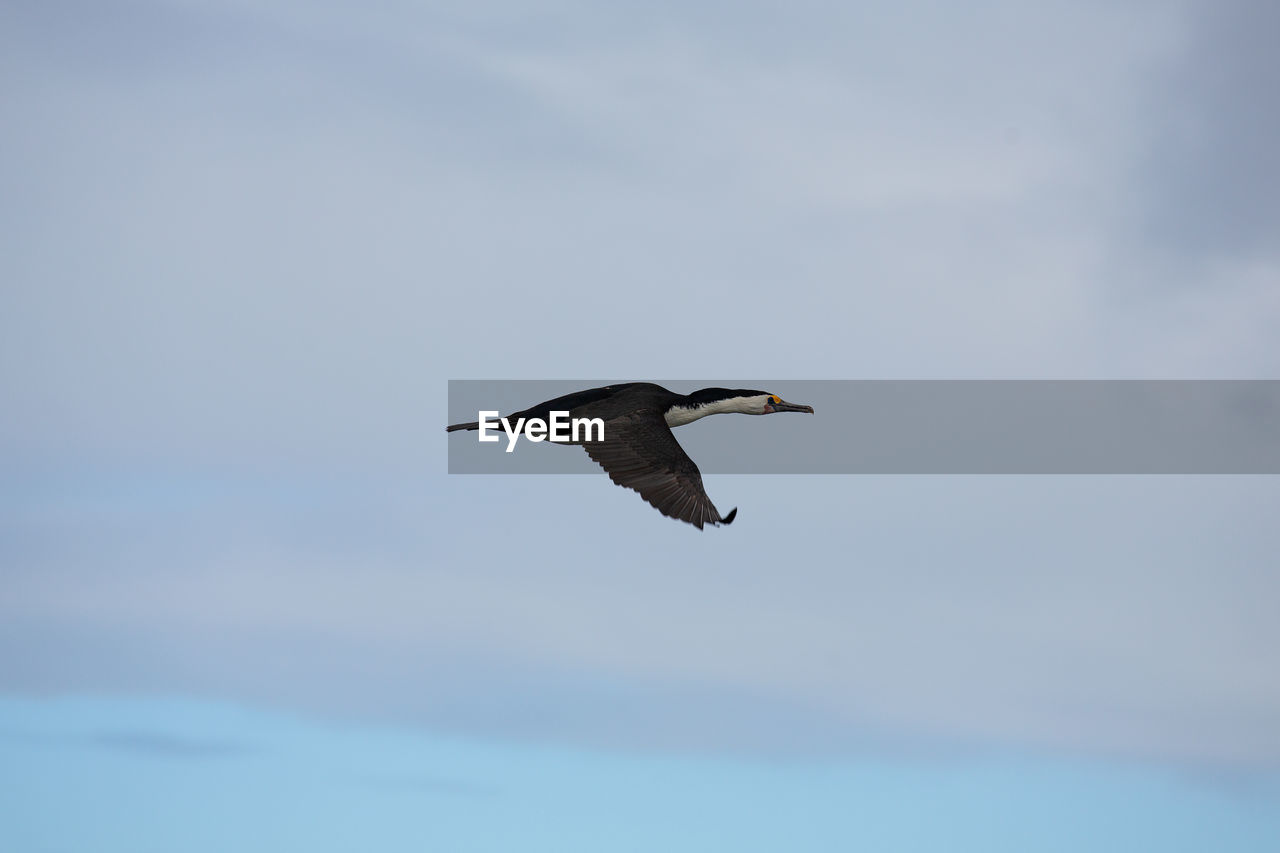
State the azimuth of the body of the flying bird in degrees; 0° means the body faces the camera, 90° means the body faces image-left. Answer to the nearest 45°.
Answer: approximately 270°
